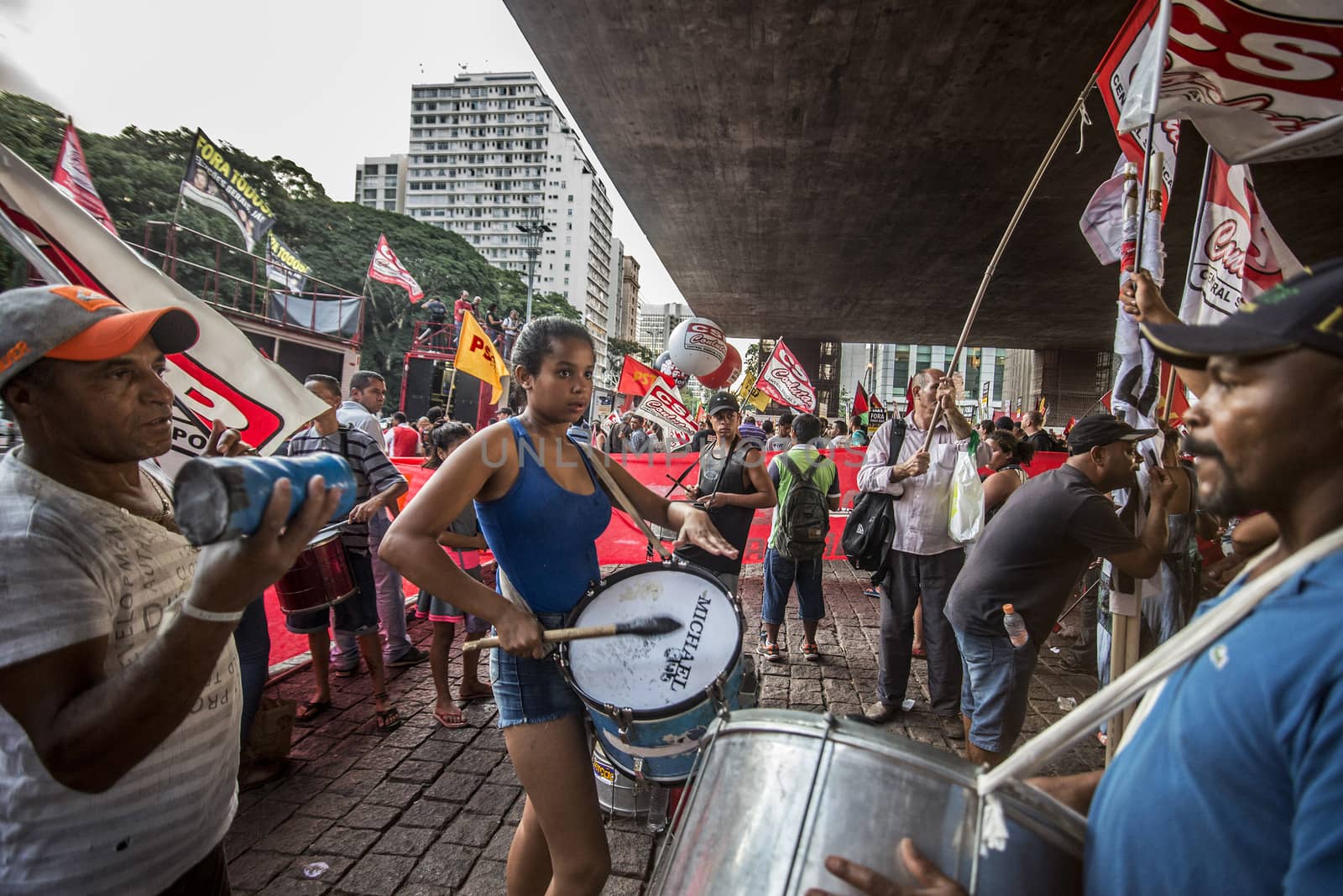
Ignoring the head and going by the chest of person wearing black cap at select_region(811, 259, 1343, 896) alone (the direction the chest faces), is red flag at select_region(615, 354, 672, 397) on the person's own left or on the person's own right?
on the person's own right

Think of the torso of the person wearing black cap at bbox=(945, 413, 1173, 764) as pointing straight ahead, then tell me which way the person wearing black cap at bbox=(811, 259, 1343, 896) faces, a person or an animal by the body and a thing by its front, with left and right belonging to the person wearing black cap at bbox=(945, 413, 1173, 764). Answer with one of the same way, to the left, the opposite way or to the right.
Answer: the opposite way

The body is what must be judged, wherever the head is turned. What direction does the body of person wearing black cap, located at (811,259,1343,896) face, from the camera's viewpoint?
to the viewer's left

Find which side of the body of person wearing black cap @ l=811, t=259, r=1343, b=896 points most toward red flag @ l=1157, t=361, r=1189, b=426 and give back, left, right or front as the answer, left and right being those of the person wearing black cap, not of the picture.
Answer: right

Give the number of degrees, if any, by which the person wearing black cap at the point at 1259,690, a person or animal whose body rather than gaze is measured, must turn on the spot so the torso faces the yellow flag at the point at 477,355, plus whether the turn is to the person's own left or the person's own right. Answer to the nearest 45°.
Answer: approximately 45° to the person's own right

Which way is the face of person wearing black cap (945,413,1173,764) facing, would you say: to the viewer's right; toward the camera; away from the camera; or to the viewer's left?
to the viewer's right

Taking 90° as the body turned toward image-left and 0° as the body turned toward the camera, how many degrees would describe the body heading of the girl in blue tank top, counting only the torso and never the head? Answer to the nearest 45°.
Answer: approximately 315°

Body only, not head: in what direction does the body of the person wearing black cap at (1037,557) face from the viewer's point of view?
to the viewer's right

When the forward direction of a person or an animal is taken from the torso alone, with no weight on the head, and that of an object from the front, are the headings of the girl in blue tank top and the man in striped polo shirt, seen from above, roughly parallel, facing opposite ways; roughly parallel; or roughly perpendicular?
roughly perpendicular

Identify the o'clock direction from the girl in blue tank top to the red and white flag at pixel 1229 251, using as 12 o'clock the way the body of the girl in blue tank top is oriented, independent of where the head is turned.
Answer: The red and white flag is roughly at 10 o'clock from the girl in blue tank top.

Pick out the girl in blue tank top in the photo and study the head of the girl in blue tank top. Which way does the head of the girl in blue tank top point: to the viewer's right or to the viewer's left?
to the viewer's right

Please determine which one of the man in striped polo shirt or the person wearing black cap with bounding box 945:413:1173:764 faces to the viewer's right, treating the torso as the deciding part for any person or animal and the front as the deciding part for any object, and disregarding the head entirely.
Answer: the person wearing black cap

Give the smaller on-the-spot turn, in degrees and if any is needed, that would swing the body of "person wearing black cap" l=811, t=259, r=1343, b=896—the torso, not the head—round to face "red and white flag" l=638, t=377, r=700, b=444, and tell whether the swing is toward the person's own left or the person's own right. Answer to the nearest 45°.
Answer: approximately 45° to the person's own right

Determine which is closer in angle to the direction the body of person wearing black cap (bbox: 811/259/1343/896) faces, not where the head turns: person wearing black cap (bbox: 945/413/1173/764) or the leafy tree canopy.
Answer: the leafy tree canopy
